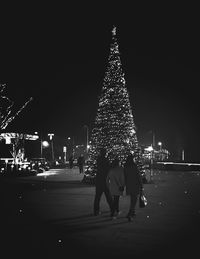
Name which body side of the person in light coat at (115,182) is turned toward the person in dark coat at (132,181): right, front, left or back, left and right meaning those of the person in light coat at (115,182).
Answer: right

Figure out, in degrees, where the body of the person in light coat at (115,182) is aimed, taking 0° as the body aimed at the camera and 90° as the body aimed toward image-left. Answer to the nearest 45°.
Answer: approximately 180°

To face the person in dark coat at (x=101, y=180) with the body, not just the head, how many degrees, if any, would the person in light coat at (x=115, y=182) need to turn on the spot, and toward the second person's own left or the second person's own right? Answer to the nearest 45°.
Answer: approximately 45° to the second person's own left
